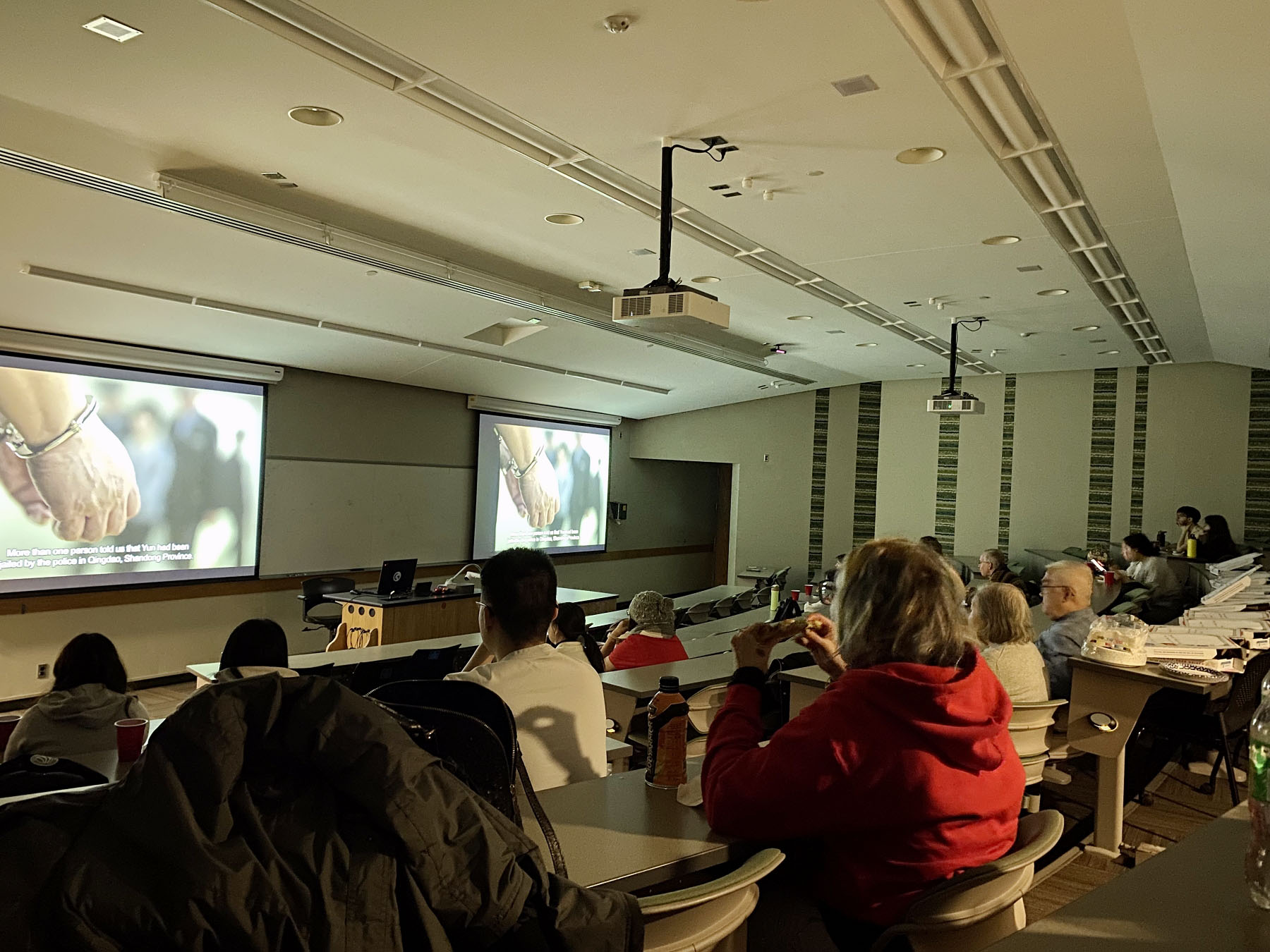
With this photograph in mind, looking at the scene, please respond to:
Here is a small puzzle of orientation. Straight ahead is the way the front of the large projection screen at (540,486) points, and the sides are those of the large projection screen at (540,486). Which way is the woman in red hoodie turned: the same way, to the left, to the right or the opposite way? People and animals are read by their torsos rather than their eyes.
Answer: the opposite way

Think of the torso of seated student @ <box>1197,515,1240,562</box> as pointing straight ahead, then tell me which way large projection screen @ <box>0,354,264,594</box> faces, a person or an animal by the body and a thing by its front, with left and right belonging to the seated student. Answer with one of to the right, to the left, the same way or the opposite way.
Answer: the opposite way

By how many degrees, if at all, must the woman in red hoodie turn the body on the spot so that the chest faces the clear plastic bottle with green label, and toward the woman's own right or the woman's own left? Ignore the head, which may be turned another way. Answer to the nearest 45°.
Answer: approximately 180°

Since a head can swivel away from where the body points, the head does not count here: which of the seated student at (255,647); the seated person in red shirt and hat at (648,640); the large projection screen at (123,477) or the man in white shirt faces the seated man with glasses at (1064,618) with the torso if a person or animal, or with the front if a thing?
the large projection screen

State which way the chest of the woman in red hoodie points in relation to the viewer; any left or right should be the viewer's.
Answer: facing away from the viewer and to the left of the viewer

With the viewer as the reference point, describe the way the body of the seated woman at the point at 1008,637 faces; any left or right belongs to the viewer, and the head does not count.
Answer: facing away from the viewer and to the left of the viewer

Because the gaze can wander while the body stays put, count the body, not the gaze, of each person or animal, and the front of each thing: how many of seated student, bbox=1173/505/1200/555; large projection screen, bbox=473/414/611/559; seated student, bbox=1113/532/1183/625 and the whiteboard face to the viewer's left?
2

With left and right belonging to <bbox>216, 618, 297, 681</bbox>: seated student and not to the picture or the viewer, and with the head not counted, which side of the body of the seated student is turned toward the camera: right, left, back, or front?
back

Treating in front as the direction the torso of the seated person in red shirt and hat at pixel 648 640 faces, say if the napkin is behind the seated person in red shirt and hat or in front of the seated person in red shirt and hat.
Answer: behind

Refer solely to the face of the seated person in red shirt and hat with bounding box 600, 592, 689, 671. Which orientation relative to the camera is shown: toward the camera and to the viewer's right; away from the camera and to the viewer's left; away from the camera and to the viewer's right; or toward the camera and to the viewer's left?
away from the camera and to the viewer's left

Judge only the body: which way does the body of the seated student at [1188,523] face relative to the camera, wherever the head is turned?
to the viewer's left

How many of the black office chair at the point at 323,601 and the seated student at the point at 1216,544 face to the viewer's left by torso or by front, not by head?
1

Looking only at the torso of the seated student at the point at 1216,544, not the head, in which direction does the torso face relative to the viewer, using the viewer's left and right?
facing to the left of the viewer

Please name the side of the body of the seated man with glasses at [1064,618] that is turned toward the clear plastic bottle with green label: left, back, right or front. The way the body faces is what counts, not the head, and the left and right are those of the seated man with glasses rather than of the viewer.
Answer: left

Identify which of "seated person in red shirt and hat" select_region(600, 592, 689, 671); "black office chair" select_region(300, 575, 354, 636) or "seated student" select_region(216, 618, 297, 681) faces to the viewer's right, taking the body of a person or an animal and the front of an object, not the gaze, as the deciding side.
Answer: the black office chair
